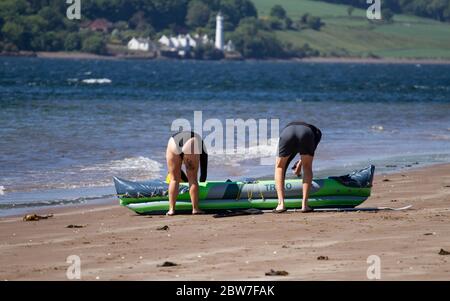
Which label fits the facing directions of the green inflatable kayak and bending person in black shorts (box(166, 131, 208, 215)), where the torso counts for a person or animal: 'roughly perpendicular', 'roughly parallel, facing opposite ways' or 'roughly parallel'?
roughly perpendicular

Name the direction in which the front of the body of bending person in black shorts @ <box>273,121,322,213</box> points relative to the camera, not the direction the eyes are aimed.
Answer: away from the camera

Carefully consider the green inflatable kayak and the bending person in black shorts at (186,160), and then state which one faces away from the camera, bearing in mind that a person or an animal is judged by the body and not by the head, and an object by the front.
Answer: the bending person in black shorts

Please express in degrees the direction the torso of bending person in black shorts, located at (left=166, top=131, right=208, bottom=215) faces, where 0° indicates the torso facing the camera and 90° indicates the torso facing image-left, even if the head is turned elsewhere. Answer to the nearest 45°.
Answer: approximately 180°
